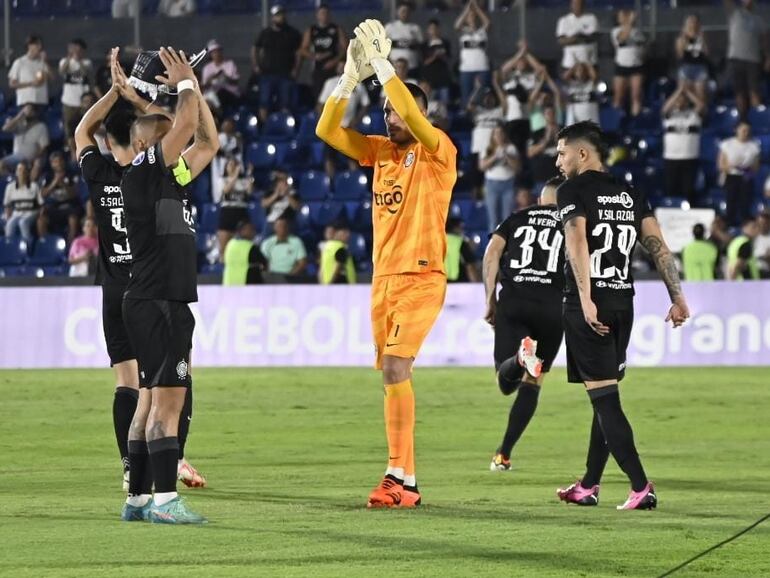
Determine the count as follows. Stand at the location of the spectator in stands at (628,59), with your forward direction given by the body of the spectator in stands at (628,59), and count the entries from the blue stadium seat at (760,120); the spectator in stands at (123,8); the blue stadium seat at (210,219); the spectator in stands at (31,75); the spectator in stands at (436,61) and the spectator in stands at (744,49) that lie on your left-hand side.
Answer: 2

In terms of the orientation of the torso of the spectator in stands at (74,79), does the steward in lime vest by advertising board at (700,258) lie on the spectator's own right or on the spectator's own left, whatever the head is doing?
on the spectator's own left

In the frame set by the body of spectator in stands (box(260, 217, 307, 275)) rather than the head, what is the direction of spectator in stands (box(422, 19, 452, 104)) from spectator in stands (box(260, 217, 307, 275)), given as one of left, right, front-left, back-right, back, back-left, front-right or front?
back-left

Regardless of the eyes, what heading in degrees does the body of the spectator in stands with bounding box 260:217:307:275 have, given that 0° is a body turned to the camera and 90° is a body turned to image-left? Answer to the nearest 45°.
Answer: approximately 0°

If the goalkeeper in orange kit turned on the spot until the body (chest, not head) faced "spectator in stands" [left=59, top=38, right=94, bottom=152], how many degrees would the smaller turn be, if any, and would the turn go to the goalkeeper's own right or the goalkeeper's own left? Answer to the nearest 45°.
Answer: approximately 135° to the goalkeeper's own right

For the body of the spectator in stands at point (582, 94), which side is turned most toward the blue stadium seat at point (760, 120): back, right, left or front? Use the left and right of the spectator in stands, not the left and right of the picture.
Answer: left

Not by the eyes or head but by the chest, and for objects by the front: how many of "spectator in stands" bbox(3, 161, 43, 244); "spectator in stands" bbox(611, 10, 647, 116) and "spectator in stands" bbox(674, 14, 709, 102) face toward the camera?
3
